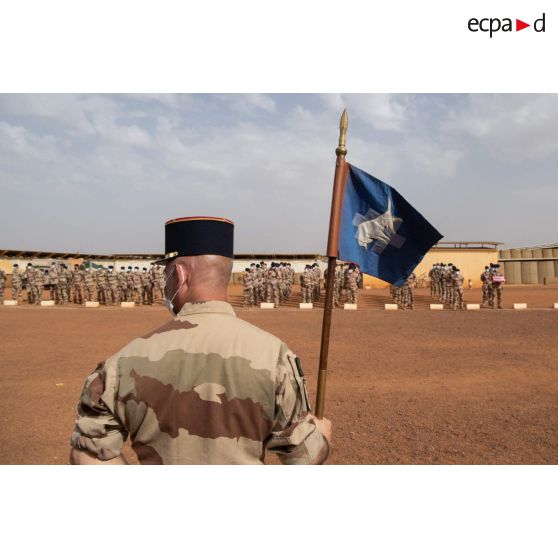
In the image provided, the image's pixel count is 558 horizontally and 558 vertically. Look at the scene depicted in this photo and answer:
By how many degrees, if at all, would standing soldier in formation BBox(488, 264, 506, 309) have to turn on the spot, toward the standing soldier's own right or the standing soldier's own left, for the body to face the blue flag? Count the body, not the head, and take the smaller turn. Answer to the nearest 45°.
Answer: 0° — they already face it

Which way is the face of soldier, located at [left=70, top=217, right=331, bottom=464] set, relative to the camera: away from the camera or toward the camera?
away from the camera

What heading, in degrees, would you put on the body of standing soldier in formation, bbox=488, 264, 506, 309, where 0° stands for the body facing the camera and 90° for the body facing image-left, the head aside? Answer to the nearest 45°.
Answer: approximately 0°

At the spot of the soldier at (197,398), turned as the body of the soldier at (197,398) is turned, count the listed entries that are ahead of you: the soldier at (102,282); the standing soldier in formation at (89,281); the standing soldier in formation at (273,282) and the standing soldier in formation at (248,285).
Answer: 4

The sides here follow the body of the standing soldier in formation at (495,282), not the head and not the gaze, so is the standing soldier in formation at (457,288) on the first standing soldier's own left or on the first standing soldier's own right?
on the first standing soldier's own right

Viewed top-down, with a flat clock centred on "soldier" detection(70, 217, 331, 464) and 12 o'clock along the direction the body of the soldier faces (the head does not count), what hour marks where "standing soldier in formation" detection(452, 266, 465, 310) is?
The standing soldier in formation is roughly at 1 o'clock from the soldier.

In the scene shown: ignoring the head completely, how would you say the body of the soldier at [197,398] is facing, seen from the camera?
away from the camera

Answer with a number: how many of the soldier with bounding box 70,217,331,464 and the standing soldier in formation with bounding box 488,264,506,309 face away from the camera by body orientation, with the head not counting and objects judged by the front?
1

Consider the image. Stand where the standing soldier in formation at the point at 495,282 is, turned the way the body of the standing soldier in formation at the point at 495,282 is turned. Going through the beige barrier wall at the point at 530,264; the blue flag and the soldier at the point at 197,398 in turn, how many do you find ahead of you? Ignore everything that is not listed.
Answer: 2

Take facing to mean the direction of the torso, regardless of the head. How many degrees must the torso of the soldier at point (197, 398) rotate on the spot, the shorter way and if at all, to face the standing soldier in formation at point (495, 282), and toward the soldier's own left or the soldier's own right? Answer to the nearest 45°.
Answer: approximately 45° to the soldier's own right

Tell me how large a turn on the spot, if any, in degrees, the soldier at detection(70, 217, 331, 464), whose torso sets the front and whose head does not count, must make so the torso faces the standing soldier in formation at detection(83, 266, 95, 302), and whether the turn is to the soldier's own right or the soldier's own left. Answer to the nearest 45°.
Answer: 0° — they already face them
